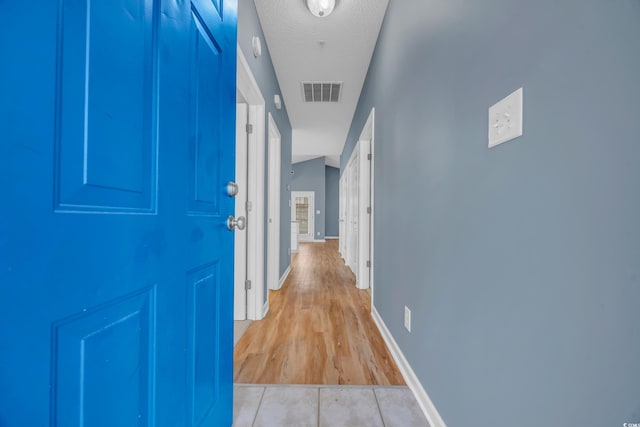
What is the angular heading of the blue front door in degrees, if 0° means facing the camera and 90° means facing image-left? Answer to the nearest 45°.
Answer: approximately 315°

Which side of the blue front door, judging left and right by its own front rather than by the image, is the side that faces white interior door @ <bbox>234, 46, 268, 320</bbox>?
left

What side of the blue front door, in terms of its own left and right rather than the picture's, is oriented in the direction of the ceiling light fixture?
left

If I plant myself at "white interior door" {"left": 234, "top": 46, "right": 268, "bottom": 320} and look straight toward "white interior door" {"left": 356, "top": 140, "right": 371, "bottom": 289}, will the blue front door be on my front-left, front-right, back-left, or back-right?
back-right

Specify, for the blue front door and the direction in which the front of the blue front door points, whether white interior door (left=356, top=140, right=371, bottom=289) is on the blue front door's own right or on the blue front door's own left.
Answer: on the blue front door's own left
